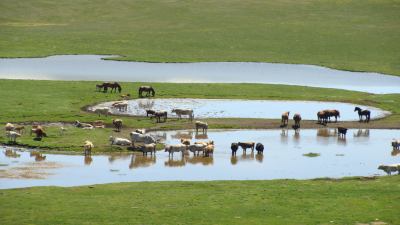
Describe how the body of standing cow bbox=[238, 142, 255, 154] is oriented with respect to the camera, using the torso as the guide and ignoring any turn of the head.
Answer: to the viewer's left

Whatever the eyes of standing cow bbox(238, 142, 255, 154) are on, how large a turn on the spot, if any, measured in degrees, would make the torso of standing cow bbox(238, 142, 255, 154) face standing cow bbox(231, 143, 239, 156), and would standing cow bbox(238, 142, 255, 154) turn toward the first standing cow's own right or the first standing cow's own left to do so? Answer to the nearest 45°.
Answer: approximately 45° to the first standing cow's own left

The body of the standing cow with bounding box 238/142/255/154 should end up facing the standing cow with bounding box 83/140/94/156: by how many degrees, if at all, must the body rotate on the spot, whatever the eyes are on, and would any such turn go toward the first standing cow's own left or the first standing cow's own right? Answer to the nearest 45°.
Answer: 0° — it already faces it

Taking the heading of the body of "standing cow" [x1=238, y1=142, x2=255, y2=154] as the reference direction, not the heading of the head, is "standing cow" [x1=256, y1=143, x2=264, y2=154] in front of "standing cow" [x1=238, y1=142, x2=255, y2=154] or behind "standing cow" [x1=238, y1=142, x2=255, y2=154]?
behind
